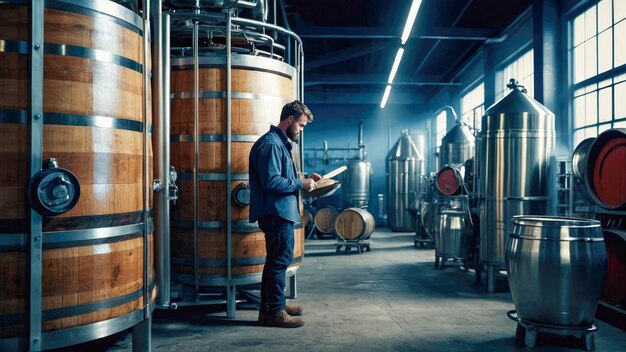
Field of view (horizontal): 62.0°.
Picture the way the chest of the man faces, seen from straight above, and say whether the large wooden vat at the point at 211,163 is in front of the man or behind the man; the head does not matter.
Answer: behind

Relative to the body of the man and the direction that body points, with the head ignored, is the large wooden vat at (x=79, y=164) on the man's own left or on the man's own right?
on the man's own right

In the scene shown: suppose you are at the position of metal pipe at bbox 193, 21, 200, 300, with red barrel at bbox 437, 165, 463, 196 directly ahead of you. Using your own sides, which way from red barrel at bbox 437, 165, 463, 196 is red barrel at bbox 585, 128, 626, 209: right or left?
right

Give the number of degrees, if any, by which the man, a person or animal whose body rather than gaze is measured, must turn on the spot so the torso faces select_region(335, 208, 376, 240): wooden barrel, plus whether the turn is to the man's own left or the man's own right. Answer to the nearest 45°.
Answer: approximately 90° to the man's own left

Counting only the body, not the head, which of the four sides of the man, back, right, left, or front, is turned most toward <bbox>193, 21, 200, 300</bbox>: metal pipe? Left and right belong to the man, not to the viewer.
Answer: back

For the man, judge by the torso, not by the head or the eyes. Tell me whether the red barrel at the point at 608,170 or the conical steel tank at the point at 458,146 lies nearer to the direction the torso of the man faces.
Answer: the red barrel

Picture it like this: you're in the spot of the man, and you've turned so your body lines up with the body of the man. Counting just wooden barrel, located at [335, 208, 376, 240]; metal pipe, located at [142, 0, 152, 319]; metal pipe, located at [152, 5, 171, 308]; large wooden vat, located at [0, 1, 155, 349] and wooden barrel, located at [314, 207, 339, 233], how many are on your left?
2

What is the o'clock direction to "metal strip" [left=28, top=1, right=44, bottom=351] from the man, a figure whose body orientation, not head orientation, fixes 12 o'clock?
The metal strip is roughly at 4 o'clock from the man.

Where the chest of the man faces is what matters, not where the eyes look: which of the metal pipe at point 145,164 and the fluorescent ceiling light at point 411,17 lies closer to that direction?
the fluorescent ceiling light

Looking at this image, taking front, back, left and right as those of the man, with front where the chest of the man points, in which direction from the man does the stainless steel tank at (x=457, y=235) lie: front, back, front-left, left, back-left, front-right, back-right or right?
front-left

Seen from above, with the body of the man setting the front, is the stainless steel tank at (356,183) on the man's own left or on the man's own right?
on the man's own left

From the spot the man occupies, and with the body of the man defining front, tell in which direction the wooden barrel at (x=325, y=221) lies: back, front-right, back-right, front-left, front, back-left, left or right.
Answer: left

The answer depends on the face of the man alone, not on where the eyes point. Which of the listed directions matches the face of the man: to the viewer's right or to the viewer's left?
to the viewer's right

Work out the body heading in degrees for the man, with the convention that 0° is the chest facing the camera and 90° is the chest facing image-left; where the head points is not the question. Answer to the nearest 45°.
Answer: approximately 270°

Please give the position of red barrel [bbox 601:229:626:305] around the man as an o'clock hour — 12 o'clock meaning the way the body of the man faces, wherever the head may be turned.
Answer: The red barrel is roughly at 12 o'clock from the man.
